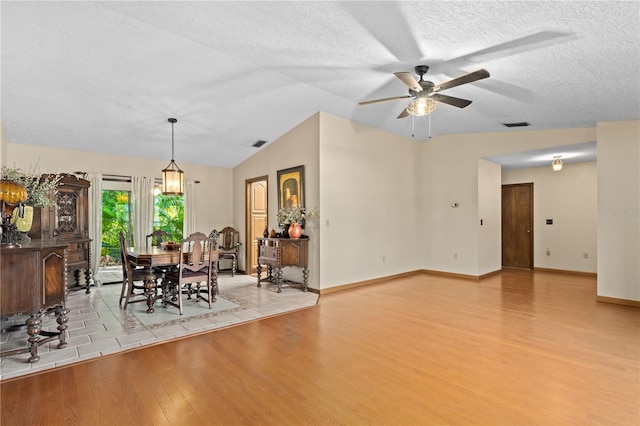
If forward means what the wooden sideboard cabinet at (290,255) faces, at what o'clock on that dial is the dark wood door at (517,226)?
The dark wood door is roughly at 7 o'clock from the wooden sideboard cabinet.

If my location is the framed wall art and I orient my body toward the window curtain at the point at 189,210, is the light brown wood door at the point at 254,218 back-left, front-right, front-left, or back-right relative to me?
front-right

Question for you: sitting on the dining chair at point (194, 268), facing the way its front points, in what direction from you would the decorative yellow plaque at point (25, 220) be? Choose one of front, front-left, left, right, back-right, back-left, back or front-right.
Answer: front-left

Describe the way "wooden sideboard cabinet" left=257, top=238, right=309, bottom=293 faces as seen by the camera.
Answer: facing the viewer and to the left of the viewer

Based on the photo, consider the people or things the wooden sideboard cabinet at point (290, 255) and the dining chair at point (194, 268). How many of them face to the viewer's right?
0

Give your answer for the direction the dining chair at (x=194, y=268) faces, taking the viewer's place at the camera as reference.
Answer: facing away from the viewer and to the left of the viewer

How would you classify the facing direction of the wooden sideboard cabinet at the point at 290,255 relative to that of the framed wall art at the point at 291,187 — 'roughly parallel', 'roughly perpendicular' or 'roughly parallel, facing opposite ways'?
roughly parallel

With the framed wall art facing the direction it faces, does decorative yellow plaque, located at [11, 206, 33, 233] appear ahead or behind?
ahead

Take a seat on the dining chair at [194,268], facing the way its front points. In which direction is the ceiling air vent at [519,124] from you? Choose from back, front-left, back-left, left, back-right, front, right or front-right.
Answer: back-right

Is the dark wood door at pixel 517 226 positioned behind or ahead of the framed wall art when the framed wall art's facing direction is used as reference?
behind

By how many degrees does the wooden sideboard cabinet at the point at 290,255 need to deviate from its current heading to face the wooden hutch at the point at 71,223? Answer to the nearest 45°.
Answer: approximately 45° to its right

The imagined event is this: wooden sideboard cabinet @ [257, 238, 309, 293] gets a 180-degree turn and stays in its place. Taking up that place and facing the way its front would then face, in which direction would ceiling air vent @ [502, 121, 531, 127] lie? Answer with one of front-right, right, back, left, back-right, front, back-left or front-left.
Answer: front-right

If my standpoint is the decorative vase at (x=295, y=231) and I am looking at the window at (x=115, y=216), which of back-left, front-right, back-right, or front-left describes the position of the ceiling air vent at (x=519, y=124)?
back-right

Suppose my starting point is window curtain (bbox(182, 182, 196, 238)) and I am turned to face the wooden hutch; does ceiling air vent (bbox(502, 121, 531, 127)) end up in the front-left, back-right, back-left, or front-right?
back-left

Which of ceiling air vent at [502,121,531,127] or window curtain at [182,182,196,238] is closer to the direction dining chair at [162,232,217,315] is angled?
the window curtain

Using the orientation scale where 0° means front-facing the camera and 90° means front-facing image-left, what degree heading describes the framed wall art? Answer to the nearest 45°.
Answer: approximately 45°
